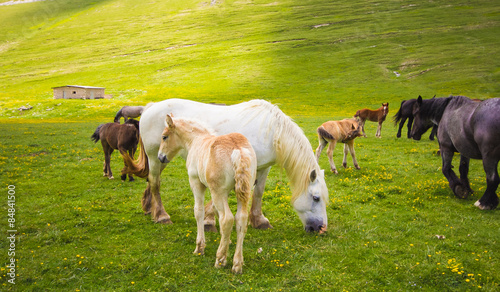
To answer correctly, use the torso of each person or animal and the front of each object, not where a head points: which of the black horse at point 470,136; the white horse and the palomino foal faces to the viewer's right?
the white horse

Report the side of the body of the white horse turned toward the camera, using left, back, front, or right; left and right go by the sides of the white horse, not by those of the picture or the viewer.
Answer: right

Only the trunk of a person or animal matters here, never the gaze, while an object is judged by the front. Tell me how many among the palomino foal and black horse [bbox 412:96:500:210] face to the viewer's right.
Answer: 0

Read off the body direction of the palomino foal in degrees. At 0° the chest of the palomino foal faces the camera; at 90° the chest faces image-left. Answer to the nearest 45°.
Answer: approximately 135°

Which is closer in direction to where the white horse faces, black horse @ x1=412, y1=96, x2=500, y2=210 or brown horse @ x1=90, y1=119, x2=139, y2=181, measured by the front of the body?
the black horse

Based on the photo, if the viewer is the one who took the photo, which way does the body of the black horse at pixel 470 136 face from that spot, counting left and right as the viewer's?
facing away from the viewer and to the left of the viewer

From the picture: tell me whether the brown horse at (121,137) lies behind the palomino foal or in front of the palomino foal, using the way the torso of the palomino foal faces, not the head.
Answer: in front

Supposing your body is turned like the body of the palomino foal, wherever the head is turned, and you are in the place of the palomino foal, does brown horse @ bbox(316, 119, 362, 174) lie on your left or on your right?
on your right
